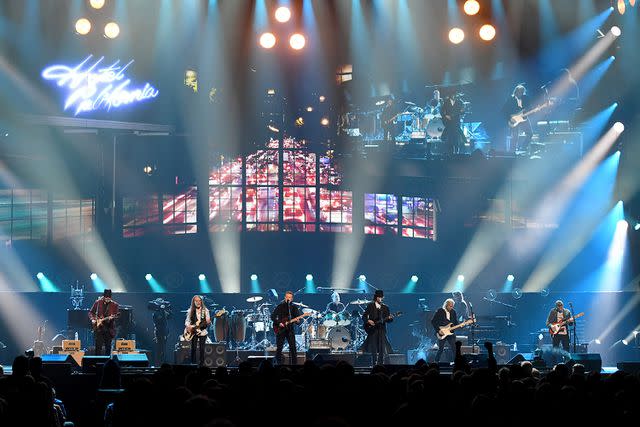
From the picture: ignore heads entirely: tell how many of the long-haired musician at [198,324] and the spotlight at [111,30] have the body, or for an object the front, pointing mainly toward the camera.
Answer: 2

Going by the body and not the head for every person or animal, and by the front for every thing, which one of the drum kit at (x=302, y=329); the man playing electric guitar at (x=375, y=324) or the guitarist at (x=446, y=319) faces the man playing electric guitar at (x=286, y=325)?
the drum kit

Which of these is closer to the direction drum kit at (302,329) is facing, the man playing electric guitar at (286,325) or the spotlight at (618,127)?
the man playing electric guitar

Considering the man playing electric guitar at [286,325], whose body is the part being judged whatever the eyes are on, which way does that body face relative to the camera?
toward the camera

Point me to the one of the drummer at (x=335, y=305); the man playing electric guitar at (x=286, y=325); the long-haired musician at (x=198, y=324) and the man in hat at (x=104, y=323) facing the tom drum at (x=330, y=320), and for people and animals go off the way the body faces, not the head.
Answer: the drummer

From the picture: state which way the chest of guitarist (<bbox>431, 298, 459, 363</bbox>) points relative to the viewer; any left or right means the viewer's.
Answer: facing the viewer and to the right of the viewer

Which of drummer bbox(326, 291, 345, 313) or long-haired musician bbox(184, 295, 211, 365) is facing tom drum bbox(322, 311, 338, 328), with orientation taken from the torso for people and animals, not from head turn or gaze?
the drummer

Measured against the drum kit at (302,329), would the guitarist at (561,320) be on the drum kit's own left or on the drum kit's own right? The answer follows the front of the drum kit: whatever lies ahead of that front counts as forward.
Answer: on the drum kit's own left

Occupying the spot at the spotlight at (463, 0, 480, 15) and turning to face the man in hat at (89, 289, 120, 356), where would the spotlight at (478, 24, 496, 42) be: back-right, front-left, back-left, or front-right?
back-right

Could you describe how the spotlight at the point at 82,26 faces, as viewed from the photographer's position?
facing the viewer

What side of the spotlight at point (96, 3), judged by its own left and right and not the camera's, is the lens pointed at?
front

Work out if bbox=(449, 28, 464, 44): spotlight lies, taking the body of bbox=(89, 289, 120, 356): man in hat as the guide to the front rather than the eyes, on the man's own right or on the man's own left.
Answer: on the man's own left

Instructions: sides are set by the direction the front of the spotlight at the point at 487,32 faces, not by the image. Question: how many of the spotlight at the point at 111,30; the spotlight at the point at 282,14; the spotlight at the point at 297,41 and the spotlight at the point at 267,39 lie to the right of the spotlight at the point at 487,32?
4
